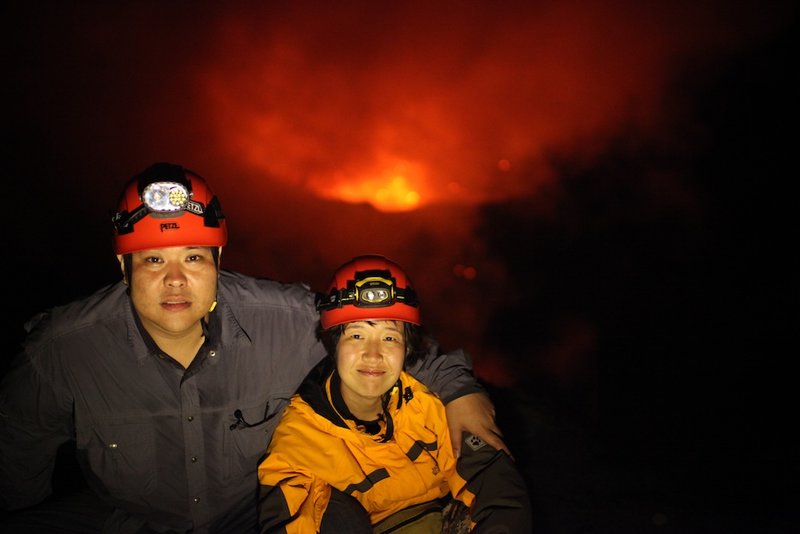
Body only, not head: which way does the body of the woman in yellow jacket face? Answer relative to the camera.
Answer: toward the camera
